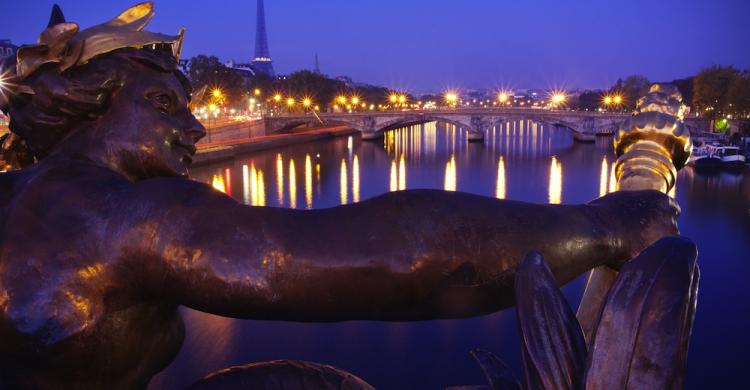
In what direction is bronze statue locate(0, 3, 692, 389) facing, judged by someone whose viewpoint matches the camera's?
facing to the right of the viewer

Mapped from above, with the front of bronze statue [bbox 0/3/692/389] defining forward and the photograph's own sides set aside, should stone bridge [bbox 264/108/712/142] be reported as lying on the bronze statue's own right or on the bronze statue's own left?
on the bronze statue's own left

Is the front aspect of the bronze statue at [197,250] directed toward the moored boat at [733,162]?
no

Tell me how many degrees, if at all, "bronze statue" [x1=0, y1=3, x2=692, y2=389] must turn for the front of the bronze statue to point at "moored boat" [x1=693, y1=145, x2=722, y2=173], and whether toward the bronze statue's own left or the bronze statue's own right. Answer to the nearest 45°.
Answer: approximately 45° to the bronze statue's own left

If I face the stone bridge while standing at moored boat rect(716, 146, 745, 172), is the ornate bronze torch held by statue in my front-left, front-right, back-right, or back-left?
back-left

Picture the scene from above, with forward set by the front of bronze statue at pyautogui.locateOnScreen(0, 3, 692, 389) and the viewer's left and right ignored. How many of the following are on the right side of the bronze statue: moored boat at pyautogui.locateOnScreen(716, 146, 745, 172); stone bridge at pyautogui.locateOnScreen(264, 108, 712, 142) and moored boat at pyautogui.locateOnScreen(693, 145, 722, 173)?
0
